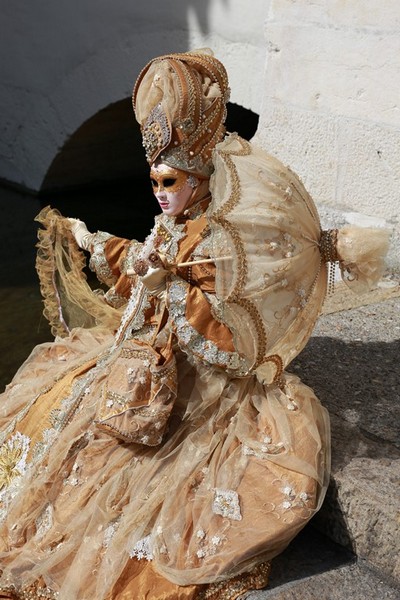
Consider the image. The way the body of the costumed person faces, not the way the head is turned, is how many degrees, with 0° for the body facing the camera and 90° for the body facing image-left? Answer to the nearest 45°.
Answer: approximately 45°
